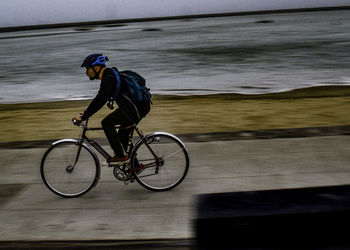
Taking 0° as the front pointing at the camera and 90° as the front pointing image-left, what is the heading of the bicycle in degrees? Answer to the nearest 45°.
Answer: approximately 90°

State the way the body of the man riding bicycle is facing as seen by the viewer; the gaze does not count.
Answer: to the viewer's left
